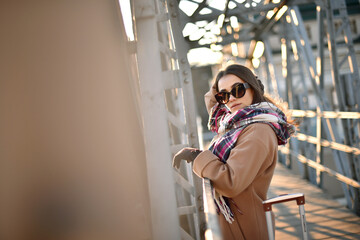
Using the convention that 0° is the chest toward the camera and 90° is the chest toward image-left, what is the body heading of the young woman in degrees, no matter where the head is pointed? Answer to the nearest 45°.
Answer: approximately 90°
